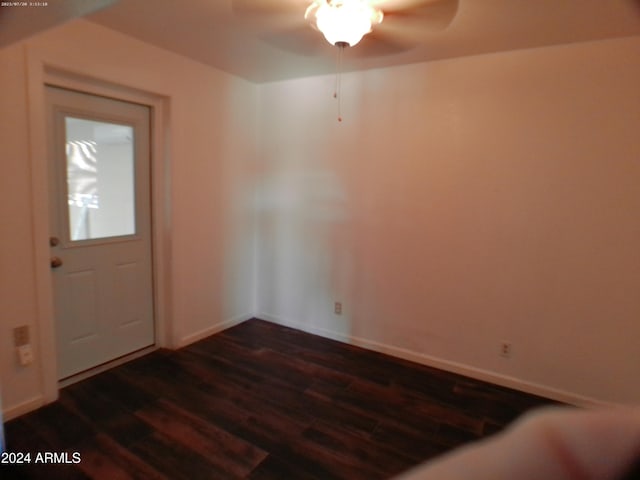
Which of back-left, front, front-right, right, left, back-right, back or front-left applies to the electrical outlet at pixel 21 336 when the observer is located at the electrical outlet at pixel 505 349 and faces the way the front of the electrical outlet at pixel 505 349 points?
front-right

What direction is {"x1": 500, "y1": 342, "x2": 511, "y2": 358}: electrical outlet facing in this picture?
toward the camera

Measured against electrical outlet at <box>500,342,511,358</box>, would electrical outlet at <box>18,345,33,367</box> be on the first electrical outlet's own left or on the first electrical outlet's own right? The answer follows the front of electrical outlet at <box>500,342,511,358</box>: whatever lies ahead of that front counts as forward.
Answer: on the first electrical outlet's own right
